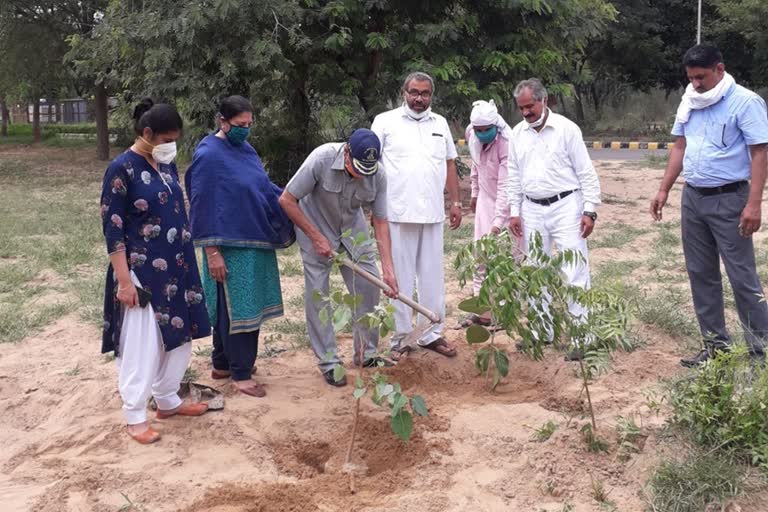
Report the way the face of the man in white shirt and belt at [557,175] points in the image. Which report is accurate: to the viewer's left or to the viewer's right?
to the viewer's left

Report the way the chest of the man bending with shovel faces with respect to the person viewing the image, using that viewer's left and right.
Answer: facing the viewer and to the right of the viewer

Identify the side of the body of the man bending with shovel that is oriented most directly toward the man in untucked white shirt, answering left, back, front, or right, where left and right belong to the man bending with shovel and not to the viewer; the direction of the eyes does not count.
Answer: left

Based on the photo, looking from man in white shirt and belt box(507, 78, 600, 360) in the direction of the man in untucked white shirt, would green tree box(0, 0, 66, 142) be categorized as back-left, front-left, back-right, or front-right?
front-right

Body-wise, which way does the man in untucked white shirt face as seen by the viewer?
toward the camera

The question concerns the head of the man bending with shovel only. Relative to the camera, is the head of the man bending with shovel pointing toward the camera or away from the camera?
toward the camera

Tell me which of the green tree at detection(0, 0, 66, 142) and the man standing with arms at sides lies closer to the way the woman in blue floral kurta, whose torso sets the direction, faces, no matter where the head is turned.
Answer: the man standing with arms at sides

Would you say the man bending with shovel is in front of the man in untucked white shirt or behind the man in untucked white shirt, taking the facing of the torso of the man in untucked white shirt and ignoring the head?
in front

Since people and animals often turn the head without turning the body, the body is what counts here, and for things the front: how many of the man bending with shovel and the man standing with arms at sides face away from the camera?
0

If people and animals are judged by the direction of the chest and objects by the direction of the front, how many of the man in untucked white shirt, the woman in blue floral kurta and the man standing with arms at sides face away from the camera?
0

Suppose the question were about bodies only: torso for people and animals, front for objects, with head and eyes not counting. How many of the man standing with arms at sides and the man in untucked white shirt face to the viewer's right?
0

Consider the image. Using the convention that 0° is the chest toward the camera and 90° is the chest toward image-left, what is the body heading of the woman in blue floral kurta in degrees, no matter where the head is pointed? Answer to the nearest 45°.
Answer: approximately 315°

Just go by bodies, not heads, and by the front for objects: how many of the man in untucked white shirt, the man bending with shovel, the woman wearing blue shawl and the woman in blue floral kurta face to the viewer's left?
0

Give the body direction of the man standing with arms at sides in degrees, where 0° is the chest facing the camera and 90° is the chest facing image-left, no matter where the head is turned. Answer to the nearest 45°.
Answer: approximately 45°
